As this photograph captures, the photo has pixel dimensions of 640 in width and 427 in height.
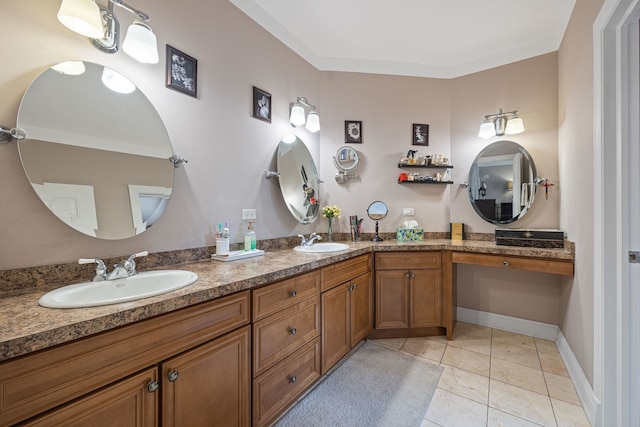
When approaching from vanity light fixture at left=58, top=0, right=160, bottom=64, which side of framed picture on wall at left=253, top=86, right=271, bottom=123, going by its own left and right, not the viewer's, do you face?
right

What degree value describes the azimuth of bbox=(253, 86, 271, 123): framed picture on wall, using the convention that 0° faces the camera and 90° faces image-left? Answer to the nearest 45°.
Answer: approximately 315°

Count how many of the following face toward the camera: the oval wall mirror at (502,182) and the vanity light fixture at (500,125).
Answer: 2

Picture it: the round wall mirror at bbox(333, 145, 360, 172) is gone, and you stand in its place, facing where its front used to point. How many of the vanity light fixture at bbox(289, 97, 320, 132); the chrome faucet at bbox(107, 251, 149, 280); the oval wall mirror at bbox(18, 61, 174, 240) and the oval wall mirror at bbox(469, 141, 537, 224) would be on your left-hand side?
1

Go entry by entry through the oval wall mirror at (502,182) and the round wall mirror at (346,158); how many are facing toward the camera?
2

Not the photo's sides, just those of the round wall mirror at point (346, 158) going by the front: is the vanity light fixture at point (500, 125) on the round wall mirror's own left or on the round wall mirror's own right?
on the round wall mirror's own left

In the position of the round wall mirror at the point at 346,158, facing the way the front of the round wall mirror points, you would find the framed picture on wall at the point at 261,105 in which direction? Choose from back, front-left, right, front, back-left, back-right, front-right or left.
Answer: front-right

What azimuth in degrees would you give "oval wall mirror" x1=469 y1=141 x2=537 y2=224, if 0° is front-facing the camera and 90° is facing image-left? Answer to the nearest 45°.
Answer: approximately 0°

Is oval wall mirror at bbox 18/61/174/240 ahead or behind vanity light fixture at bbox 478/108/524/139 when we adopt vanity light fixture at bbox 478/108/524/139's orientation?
ahead

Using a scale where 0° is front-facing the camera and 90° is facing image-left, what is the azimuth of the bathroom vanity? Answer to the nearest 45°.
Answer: approximately 315°

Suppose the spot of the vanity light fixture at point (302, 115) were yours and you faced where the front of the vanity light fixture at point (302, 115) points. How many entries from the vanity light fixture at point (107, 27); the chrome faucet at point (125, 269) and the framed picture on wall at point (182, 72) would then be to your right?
3
